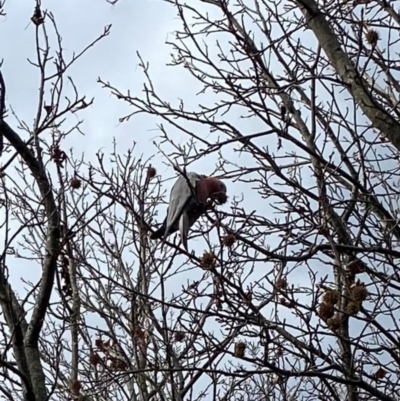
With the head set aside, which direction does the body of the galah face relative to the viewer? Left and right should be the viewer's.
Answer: facing to the right of the viewer
